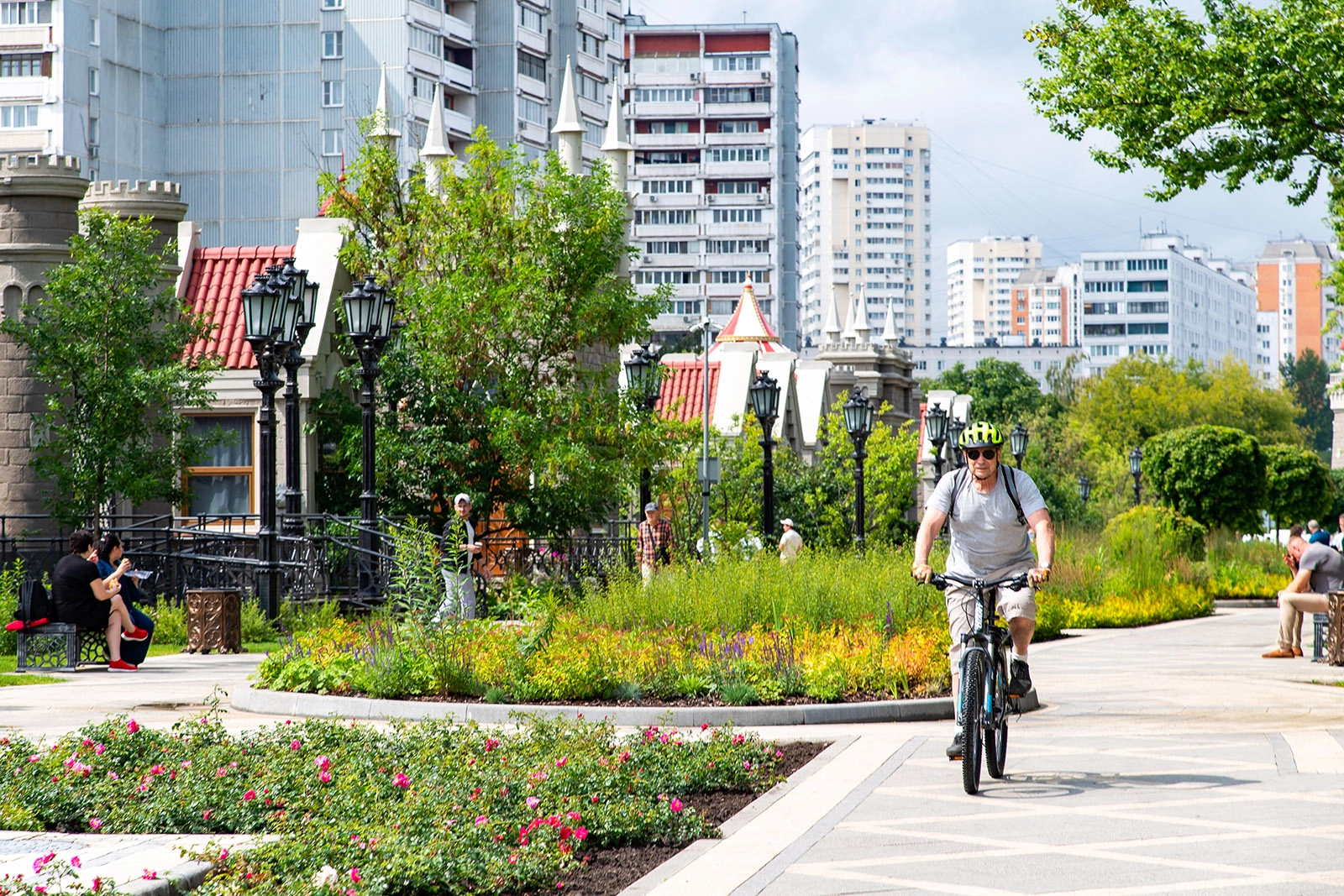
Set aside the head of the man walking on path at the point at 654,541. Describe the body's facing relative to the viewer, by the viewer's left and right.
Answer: facing the viewer and to the left of the viewer

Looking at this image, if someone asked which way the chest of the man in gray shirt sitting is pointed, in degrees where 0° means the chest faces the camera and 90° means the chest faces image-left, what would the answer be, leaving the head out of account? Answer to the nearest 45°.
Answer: approximately 90°

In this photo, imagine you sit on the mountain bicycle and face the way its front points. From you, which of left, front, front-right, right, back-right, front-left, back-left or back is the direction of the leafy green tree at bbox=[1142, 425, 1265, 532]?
back

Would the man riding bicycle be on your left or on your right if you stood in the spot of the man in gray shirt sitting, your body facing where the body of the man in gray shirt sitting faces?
on your left

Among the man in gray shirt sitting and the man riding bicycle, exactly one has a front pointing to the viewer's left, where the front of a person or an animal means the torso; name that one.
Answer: the man in gray shirt sitting

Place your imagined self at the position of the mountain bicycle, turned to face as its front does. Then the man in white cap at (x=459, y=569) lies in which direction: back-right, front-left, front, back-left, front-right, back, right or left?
back-right

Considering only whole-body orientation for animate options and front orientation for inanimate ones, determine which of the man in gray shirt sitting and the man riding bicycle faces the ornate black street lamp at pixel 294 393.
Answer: the man in gray shirt sitting

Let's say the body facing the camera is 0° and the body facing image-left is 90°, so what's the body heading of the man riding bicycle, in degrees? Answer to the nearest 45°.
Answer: approximately 0°

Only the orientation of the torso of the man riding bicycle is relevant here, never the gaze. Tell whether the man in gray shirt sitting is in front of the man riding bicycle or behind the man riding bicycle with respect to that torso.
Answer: behind

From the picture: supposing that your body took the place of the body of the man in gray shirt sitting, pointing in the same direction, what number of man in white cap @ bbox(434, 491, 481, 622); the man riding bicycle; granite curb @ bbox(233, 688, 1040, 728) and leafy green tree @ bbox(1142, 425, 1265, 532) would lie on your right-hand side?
1

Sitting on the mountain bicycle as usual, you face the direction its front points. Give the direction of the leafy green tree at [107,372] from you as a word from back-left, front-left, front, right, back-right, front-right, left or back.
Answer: back-right
